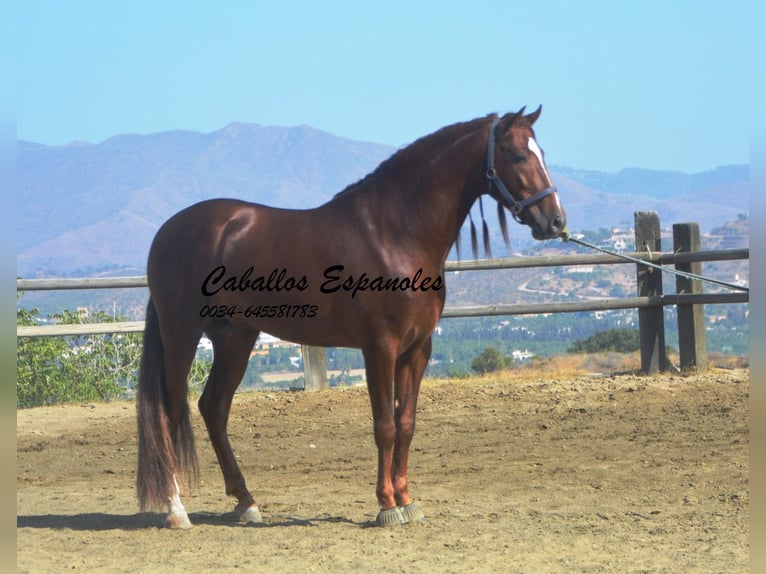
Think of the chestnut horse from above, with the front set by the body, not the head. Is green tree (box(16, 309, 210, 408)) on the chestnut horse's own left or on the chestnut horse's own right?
on the chestnut horse's own left

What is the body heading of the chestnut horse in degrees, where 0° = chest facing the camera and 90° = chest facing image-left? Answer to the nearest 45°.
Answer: approximately 270°

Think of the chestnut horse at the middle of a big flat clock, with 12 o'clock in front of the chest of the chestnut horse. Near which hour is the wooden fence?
The wooden fence is roughly at 10 o'clock from the chestnut horse.

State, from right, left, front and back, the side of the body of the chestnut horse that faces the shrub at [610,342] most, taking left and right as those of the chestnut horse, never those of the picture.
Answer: left

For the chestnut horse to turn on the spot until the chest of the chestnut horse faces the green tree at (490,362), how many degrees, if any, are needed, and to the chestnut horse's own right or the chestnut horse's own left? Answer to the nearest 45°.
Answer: approximately 90° to the chestnut horse's own left

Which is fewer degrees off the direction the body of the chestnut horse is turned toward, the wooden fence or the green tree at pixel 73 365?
the wooden fence

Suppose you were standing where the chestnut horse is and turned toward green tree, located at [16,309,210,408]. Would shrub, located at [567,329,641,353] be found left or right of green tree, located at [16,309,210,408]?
right
